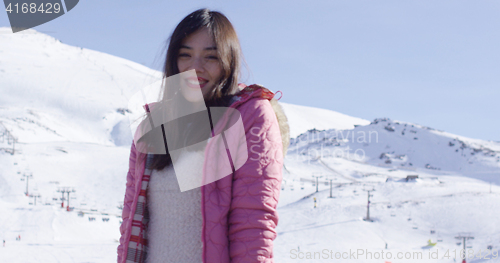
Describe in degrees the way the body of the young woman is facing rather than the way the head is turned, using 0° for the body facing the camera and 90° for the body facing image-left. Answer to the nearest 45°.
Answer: approximately 45°

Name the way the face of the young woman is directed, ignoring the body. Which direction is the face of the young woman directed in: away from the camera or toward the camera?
toward the camera
